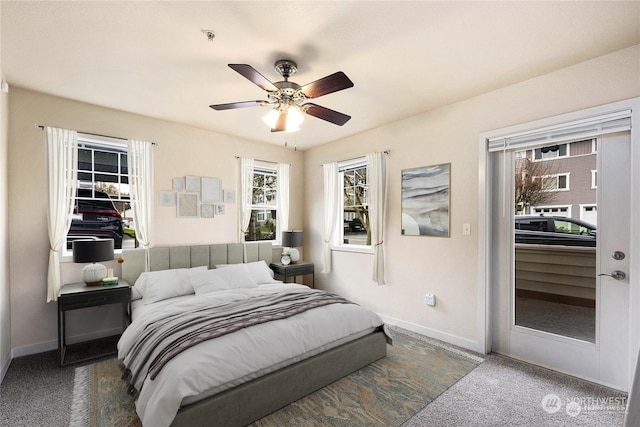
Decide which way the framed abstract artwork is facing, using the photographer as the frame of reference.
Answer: facing the viewer and to the left of the viewer

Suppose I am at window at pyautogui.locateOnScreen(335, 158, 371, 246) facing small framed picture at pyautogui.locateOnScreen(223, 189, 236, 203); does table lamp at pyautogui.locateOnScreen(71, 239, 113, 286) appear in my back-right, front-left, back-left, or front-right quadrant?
front-left

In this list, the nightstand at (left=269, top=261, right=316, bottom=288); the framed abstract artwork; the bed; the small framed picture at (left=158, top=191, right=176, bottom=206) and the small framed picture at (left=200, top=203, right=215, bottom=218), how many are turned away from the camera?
0

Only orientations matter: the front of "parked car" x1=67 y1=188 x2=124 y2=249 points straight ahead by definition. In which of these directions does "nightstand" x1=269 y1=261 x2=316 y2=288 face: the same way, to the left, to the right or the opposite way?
the opposite way

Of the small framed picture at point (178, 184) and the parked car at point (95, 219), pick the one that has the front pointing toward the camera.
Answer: the small framed picture

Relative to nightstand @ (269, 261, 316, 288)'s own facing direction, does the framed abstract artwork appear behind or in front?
in front

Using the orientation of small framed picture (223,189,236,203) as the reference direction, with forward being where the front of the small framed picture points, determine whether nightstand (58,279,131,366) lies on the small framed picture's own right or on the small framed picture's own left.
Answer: on the small framed picture's own right

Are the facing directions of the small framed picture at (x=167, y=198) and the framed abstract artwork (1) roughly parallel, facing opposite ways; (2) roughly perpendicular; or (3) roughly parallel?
roughly perpendicular

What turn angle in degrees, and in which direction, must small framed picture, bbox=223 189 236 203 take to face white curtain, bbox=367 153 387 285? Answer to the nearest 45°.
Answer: approximately 45° to its left

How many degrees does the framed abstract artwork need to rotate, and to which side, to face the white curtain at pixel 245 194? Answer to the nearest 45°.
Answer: approximately 45° to its right

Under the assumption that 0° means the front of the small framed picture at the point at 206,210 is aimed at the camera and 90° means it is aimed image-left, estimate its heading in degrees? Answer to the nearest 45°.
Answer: approximately 0°

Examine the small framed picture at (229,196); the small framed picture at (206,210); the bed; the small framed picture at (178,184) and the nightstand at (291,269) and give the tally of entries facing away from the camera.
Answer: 0

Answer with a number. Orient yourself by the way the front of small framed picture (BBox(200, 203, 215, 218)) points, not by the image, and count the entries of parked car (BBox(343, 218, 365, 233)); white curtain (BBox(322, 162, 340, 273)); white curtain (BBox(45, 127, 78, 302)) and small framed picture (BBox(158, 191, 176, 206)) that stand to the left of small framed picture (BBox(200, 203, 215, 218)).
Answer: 2

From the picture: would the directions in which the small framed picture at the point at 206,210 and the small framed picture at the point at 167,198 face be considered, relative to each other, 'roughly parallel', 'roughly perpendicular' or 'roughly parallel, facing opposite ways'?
roughly parallel

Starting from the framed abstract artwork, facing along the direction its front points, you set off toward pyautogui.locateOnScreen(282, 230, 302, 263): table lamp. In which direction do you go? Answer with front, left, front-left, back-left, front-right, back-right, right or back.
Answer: front-right

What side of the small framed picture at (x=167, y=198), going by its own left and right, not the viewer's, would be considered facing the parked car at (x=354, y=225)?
left
